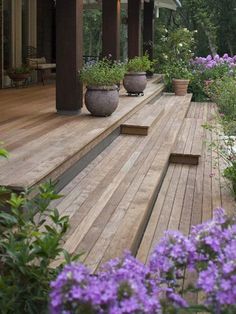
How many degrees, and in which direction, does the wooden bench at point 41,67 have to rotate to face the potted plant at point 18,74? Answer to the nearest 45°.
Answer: approximately 45° to its right

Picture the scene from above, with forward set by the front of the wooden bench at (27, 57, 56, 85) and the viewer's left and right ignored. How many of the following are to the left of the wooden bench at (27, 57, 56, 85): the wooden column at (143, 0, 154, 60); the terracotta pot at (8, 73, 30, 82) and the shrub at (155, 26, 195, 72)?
2

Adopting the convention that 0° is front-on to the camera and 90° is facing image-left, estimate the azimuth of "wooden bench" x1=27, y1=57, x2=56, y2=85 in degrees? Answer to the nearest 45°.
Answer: approximately 315°

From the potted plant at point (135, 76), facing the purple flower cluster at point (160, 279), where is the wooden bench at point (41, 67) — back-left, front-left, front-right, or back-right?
back-right

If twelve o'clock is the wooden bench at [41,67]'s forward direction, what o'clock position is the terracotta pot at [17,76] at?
The terracotta pot is roughly at 2 o'clock from the wooden bench.
